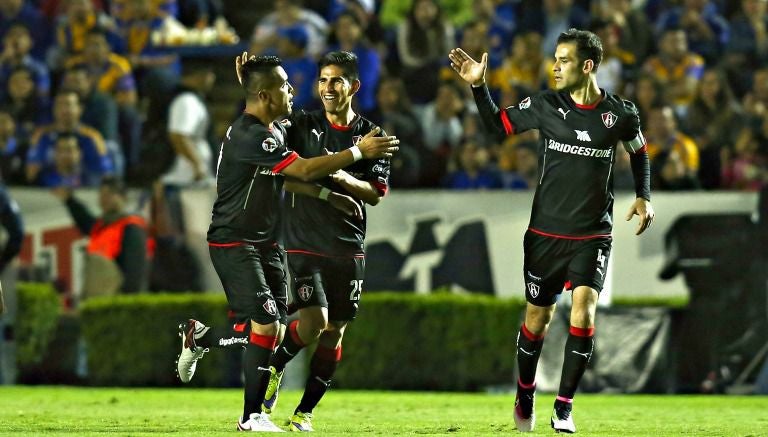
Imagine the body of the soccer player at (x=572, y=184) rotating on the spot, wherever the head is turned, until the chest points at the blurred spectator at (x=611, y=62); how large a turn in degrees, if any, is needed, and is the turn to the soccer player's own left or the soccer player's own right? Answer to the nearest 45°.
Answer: approximately 180°

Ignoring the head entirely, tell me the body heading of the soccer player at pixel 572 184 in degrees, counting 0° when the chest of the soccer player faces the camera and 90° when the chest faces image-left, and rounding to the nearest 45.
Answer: approximately 0°

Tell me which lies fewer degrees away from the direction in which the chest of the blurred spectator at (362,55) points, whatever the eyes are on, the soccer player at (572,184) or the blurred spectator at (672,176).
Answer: the soccer player

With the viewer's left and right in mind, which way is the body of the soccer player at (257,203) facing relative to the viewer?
facing to the right of the viewer

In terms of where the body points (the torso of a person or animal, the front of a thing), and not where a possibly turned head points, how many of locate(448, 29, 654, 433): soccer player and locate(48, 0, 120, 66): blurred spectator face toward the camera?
2

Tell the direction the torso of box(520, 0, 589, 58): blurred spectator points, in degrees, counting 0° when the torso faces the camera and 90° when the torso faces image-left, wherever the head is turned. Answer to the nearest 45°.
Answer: approximately 0°
